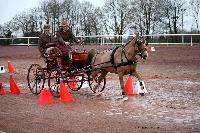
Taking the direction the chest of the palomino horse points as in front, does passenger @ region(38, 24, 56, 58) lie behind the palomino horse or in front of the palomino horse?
behind

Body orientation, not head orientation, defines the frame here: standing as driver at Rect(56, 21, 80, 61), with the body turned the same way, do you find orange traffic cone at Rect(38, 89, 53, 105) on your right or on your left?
on your right

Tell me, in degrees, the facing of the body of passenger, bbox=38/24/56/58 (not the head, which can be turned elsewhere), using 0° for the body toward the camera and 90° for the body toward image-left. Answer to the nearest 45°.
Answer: approximately 315°

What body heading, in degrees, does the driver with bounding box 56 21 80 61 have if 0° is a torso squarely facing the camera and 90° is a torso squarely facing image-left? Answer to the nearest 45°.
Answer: approximately 315°

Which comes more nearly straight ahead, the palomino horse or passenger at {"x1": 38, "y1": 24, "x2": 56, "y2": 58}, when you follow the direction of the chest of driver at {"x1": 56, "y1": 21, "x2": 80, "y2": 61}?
the palomino horse
